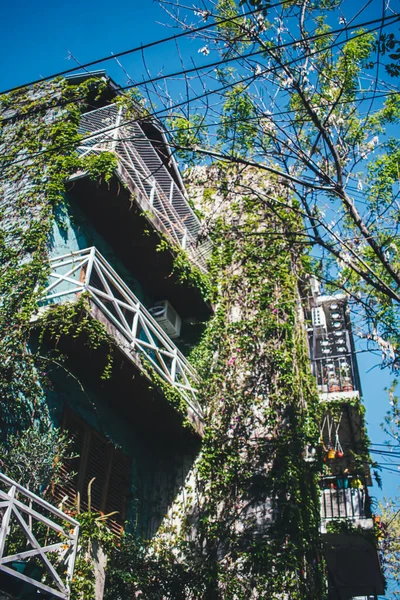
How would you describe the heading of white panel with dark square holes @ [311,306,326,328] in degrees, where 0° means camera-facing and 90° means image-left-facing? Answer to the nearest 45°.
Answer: approximately 0°

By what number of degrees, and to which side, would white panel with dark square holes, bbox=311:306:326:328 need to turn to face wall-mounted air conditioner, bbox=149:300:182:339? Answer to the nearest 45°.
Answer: approximately 45° to its right

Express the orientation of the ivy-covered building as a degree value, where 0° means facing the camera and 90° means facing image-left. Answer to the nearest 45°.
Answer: approximately 315°
